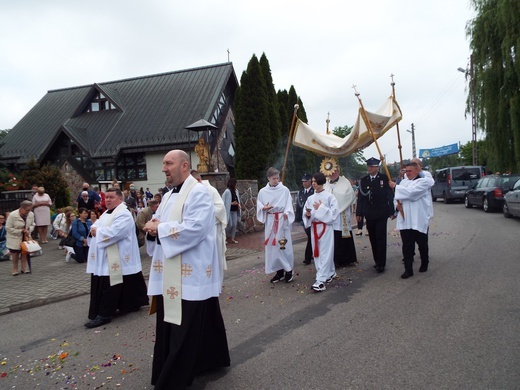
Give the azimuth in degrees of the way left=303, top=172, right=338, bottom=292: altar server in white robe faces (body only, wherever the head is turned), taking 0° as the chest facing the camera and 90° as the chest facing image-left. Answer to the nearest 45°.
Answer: approximately 45°

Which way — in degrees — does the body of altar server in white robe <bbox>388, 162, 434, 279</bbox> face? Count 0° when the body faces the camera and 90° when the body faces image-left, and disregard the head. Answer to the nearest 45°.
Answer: approximately 45°

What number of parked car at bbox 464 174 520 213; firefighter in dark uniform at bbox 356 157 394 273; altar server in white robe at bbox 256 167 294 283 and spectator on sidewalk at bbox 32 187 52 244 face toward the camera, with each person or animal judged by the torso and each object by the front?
3

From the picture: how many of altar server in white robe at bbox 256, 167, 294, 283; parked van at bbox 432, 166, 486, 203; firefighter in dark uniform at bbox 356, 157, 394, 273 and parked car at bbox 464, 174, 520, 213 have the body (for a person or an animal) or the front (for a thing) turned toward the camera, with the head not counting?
2

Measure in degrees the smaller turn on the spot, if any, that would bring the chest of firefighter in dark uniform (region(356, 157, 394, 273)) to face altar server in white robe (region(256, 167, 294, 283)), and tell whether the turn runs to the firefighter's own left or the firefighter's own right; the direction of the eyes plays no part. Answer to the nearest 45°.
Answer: approximately 45° to the firefighter's own right

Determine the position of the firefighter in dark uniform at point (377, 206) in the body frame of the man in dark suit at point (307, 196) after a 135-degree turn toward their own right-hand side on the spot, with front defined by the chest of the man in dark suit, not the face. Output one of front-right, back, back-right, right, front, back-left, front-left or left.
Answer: back-right

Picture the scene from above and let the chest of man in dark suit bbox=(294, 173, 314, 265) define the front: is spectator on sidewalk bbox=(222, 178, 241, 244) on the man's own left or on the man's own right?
on the man's own right

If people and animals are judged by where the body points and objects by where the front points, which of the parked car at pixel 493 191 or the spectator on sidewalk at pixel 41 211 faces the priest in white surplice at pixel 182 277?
the spectator on sidewalk

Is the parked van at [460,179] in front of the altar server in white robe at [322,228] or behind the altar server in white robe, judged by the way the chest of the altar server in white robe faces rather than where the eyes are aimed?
behind

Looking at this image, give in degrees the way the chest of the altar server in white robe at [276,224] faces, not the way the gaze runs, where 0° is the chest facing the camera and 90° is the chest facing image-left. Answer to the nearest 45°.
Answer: approximately 0°

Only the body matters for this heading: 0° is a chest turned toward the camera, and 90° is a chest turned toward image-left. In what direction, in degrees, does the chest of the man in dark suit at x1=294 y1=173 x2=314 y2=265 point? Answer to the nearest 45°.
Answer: approximately 45°
